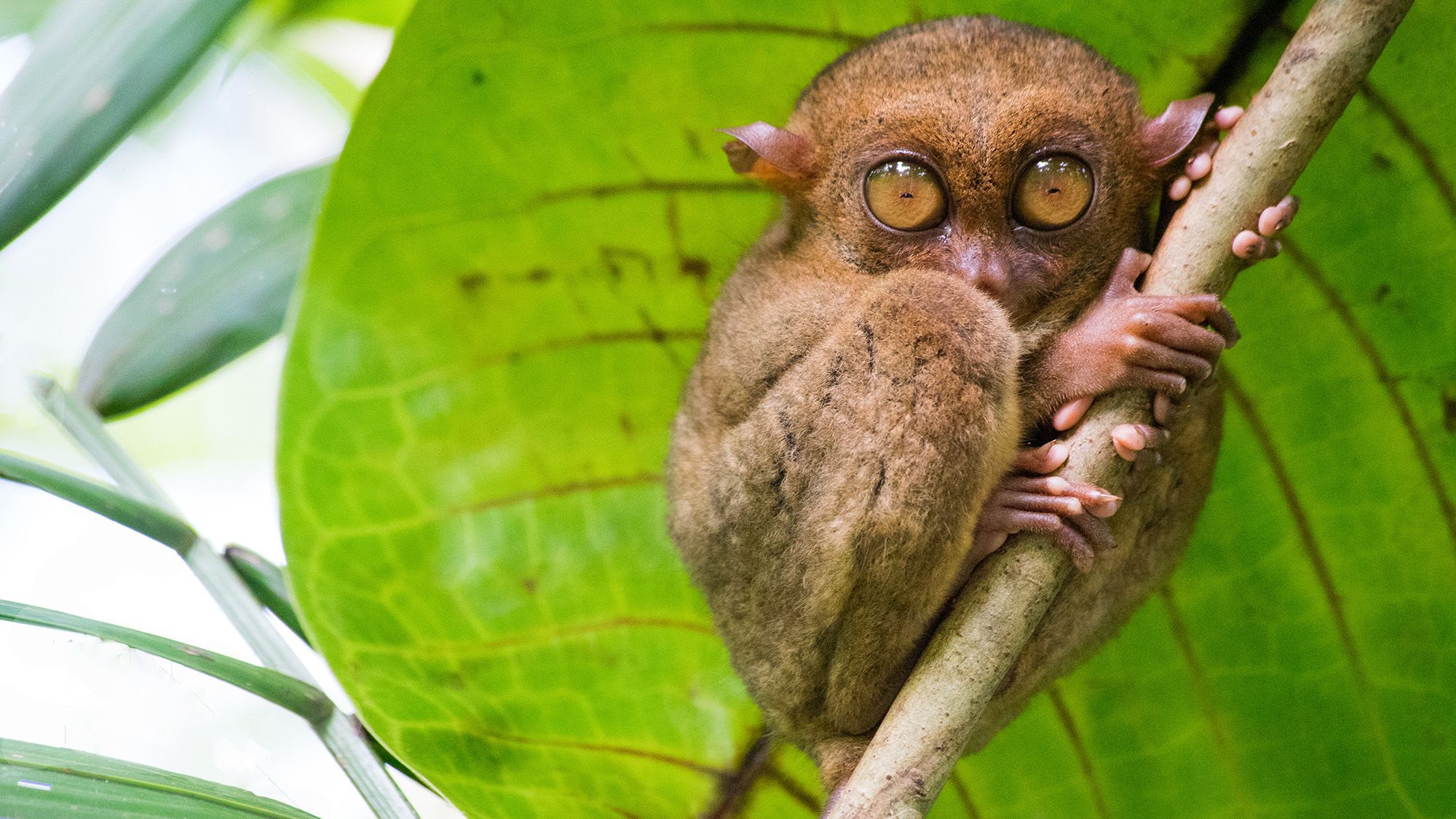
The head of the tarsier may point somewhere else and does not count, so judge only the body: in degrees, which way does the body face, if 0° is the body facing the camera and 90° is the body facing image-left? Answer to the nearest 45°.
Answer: approximately 315°

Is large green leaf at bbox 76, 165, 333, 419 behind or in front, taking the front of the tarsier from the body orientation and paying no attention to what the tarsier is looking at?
behind
